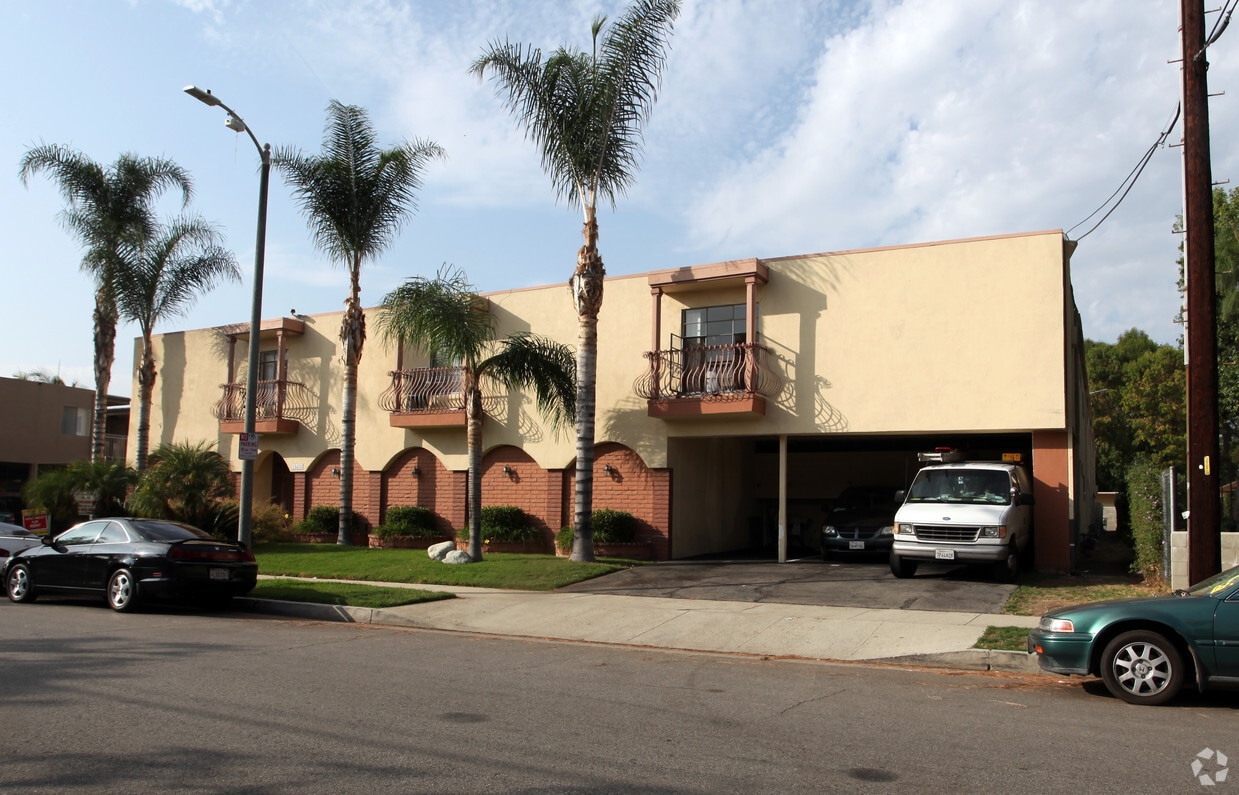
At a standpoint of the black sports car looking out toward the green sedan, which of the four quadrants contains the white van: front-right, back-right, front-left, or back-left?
front-left

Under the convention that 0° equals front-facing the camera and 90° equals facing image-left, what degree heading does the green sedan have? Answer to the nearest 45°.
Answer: approximately 90°

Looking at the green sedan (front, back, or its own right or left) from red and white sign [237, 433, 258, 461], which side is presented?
front

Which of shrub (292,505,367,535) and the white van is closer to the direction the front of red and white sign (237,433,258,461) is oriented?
the white van

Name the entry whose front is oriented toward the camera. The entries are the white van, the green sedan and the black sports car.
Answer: the white van

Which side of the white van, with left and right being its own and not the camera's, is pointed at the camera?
front

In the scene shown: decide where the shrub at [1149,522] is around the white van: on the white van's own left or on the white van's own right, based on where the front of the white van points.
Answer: on the white van's own left

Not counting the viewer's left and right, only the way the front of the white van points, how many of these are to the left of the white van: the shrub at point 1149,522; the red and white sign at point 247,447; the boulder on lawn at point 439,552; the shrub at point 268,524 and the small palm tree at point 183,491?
1

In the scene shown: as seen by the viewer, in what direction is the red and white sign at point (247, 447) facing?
toward the camera

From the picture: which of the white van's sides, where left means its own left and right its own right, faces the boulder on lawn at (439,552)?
right

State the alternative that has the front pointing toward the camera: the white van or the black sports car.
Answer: the white van

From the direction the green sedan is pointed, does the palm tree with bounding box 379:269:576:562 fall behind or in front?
in front

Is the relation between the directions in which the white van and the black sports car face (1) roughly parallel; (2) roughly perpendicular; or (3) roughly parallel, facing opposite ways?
roughly perpendicular

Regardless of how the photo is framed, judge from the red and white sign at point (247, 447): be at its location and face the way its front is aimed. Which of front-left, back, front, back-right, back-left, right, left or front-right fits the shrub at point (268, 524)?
back

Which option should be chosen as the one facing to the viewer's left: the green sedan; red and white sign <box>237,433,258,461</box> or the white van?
the green sedan

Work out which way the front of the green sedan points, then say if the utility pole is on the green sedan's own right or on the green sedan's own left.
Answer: on the green sedan's own right

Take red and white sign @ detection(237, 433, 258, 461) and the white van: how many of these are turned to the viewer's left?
0
